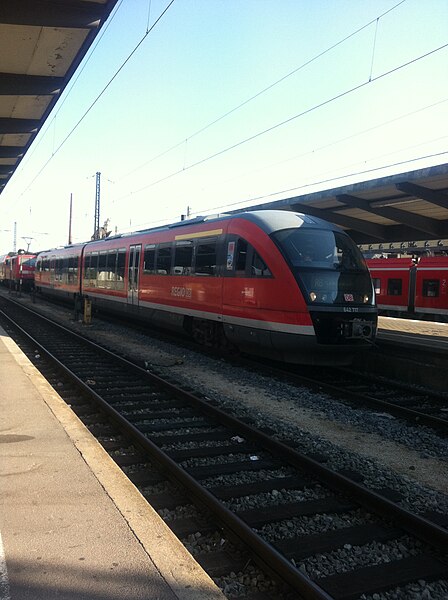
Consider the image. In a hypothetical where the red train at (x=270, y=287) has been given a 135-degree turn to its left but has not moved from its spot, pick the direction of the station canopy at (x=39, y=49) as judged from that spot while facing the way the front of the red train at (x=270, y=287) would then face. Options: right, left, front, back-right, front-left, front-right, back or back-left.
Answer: back

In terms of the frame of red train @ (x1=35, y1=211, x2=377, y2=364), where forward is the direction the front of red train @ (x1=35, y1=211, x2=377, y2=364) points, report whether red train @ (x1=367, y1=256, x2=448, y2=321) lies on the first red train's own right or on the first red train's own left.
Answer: on the first red train's own left

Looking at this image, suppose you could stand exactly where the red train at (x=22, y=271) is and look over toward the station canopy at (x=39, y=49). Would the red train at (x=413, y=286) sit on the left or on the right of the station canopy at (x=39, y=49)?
left

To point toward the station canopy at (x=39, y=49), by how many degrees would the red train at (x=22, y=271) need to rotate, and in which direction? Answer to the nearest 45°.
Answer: approximately 45° to its right

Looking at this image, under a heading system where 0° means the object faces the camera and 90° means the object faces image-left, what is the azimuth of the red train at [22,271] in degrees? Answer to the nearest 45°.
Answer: approximately 315°

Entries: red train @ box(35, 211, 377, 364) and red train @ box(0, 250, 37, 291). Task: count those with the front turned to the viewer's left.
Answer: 0

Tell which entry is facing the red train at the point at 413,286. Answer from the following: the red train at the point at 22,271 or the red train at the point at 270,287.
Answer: the red train at the point at 22,271

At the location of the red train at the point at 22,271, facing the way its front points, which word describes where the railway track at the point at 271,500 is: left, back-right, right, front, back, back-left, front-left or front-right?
front-right

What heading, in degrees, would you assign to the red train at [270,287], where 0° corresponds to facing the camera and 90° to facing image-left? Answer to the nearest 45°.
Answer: approximately 315°
